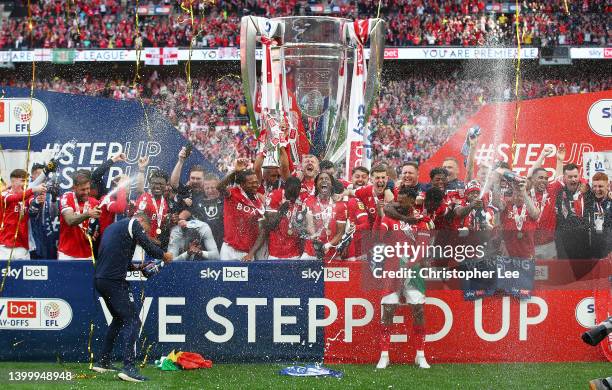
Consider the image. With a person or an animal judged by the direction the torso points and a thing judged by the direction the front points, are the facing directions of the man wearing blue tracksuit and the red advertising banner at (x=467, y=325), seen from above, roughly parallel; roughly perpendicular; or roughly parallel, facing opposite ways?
roughly perpendicular

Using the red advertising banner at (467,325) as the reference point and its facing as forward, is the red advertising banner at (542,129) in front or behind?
behind

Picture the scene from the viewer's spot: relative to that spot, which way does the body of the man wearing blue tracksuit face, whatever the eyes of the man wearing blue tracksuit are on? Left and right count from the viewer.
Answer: facing to the right of the viewer

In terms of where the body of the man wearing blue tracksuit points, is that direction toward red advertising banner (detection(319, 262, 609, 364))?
yes

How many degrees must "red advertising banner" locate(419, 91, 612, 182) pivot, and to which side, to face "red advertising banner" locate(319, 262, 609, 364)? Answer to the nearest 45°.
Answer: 0° — it already faces it

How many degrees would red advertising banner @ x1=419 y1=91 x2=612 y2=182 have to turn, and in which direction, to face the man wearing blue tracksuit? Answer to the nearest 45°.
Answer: approximately 45° to its right

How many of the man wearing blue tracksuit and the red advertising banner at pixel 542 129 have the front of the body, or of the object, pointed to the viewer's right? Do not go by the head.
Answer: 1
